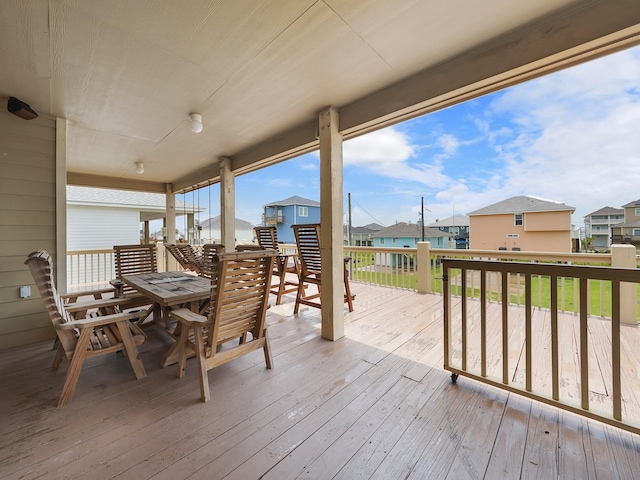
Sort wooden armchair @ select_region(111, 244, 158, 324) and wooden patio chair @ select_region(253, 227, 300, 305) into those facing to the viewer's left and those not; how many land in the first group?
0

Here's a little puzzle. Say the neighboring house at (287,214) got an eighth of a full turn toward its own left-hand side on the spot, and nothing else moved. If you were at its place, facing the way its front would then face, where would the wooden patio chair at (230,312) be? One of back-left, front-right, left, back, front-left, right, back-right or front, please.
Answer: front

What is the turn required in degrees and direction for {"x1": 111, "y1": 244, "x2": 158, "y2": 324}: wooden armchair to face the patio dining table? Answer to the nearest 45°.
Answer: approximately 45° to its right

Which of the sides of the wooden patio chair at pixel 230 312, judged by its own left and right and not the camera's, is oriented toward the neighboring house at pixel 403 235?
right

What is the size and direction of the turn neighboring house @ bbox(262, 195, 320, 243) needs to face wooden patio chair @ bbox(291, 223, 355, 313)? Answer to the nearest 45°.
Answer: approximately 45° to its left

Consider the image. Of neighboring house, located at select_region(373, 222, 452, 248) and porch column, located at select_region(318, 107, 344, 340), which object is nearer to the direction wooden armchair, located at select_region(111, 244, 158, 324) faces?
the porch column

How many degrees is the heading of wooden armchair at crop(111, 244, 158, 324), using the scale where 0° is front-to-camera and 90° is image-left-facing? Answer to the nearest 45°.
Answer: approximately 315°

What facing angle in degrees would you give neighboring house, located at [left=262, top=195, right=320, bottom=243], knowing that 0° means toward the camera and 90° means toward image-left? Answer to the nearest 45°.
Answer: approximately 45°

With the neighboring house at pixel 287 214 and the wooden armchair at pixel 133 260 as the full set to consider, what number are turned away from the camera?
0

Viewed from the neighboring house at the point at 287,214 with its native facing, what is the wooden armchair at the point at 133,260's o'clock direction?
The wooden armchair is roughly at 11 o'clock from the neighboring house.

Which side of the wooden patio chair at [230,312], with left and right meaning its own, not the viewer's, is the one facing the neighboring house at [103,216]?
front
